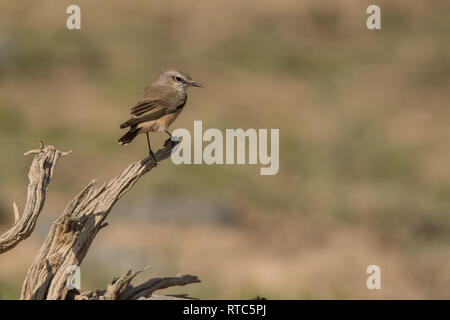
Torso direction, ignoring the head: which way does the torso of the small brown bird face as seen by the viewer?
to the viewer's right

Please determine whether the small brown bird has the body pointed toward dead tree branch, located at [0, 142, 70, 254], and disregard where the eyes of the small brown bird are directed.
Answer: no
